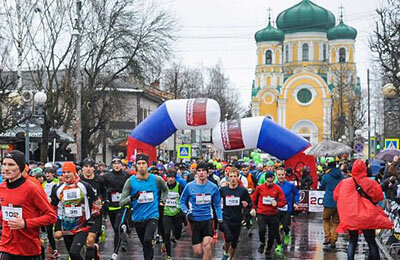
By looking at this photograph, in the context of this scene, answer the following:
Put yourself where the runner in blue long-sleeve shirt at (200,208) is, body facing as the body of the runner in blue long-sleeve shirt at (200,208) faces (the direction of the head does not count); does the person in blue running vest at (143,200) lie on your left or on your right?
on your right

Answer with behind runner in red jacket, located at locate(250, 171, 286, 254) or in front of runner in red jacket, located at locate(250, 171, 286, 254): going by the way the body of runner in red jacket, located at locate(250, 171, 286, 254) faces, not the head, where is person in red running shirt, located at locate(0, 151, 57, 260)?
in front

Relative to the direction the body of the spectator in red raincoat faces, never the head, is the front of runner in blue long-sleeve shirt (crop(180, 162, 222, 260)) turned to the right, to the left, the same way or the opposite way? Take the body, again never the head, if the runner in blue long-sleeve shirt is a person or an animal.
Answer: the opposite way

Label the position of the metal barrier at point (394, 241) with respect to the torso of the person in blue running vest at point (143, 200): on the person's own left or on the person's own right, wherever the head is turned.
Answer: on the person's own left

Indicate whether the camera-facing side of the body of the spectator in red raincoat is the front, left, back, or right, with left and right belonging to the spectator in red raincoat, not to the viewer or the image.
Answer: back

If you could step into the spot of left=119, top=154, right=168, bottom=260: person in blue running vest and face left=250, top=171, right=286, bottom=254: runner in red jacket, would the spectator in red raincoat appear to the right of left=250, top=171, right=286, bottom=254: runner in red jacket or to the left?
right

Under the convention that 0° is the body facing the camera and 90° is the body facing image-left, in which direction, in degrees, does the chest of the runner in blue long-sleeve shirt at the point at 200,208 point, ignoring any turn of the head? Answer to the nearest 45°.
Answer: approximately 0°
